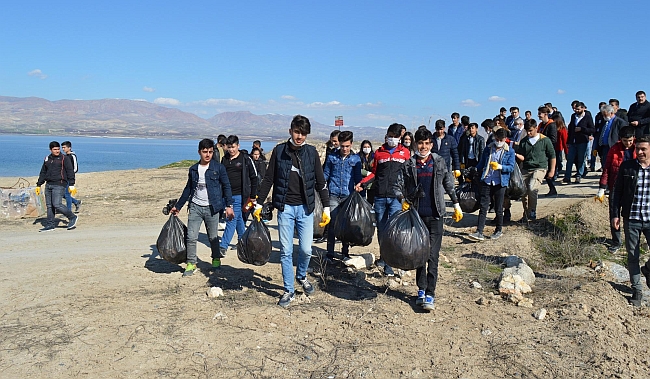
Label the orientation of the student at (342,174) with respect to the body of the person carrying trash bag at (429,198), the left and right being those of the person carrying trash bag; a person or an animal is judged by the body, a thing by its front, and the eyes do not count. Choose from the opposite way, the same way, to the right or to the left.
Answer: the same way

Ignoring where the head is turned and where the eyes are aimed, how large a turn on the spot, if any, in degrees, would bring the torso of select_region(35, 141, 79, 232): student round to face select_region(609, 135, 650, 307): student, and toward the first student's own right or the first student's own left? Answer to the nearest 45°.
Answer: approximately 90° to the first student's own left

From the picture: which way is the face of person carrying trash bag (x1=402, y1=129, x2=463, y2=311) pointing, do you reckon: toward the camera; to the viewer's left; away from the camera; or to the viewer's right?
toward the camera

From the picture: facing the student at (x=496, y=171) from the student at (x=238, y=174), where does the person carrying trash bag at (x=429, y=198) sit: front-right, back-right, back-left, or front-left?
front-right

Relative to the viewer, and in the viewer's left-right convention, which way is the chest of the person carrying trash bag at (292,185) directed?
facing the viewer

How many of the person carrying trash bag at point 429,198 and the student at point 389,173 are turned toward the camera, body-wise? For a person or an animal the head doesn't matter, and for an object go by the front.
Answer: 2

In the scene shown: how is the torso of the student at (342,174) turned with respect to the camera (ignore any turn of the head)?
toward the camera

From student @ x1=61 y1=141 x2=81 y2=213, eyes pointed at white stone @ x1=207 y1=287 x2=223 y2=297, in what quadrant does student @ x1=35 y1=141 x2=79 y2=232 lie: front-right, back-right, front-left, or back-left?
front-right

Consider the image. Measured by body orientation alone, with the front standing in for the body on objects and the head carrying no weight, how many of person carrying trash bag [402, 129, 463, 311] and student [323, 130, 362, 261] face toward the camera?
2

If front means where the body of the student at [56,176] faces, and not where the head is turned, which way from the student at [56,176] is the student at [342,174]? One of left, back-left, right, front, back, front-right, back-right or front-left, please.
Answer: left

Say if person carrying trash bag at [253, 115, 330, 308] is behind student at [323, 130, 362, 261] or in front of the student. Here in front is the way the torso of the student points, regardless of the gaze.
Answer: in front

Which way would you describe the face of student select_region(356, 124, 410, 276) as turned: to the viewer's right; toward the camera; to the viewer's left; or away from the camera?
toward the camera

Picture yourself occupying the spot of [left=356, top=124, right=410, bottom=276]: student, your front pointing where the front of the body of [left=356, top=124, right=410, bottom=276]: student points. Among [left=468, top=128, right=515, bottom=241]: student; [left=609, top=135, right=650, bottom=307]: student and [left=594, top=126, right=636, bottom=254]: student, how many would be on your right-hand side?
0

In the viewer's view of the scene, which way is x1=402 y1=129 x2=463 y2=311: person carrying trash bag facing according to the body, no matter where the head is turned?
toward the camera
